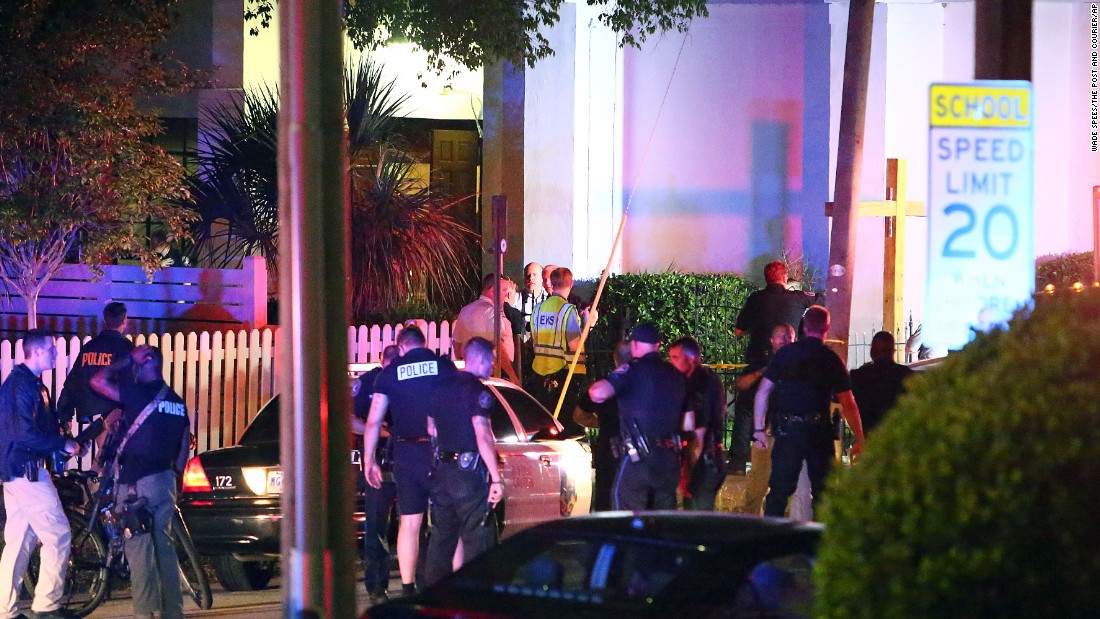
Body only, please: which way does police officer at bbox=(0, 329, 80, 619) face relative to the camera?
to the viewer's right

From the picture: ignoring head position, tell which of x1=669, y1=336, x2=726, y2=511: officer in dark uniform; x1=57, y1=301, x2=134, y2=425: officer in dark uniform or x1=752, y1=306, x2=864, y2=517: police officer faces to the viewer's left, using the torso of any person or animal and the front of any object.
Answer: x1=669, y1=336, x2=726, y2=511: officer in dark uniform

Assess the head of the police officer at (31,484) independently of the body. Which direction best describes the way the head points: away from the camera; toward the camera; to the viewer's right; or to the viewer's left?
to the viewer's right

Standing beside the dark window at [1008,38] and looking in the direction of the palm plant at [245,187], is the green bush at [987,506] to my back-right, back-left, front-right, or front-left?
back-left

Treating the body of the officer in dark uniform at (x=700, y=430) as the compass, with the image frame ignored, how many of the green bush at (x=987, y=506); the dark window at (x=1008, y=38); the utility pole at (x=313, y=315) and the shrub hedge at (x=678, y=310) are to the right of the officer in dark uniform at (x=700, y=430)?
1

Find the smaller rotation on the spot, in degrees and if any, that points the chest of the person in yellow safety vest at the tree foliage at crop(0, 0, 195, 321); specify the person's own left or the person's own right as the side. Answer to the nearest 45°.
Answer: approximately 135° to the person's own left

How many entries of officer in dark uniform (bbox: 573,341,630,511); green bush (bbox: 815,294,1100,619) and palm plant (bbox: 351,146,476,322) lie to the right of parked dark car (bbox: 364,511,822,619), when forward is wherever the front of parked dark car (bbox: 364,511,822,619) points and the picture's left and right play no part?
2

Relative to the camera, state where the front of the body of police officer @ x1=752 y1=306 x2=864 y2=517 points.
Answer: away from the camera

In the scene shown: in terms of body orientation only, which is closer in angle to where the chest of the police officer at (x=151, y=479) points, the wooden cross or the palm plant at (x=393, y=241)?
the palm plant

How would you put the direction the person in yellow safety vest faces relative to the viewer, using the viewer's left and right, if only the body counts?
facing away from the viewer and to the right of the viewer

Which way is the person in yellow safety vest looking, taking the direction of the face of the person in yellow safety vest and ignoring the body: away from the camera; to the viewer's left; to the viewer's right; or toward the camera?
away from the camera

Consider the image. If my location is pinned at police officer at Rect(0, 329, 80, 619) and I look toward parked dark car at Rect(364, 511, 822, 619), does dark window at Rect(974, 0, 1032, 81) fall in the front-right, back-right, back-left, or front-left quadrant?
front-left

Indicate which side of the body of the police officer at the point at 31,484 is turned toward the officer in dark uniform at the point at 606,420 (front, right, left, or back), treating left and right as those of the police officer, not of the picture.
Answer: front

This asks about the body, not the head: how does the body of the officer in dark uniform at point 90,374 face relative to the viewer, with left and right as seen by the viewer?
facing away from the viewer and to the right of the viewer
